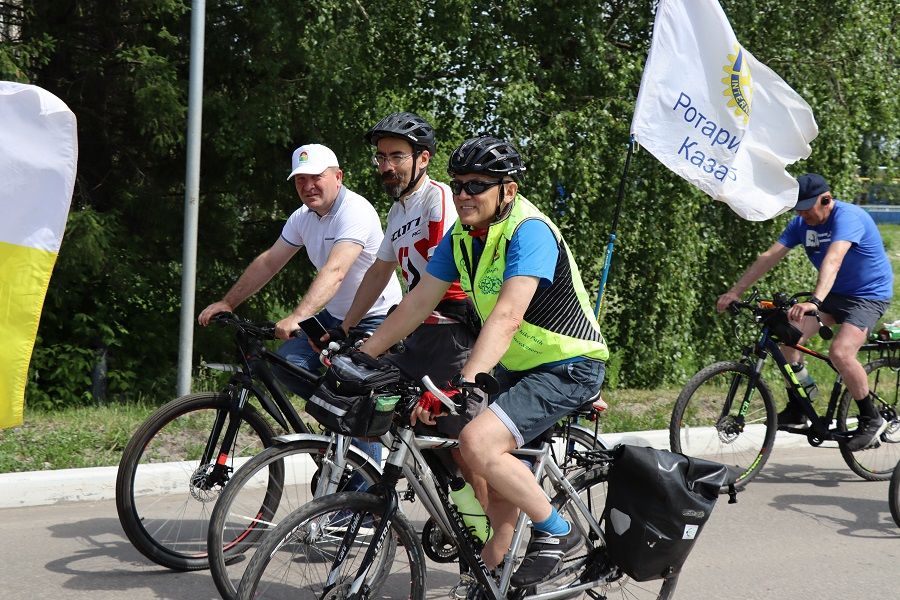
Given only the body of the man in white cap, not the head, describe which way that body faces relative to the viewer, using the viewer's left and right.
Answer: facing the viewer and to the left of the viewer

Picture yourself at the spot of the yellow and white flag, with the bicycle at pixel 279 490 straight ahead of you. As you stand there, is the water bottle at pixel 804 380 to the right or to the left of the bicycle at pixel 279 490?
left

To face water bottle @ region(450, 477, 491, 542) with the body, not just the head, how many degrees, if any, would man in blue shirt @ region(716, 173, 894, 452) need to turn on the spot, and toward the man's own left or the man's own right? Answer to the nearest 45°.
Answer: approximately 45° to the man's own left

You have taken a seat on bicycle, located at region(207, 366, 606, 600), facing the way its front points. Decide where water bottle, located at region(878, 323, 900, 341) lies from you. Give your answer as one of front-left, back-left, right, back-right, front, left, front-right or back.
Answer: back

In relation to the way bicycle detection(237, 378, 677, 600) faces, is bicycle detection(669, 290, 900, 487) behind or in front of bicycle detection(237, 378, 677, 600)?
behind

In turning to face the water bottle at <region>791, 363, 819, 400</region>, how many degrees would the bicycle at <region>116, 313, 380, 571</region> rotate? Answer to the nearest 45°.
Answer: approximately 180°

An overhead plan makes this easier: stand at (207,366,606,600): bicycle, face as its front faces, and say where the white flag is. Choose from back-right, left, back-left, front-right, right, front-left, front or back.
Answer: back

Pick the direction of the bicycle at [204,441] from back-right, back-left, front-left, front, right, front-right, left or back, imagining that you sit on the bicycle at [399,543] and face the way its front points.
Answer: right

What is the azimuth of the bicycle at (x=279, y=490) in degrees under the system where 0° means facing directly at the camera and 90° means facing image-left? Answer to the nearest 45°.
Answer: approximately 45°

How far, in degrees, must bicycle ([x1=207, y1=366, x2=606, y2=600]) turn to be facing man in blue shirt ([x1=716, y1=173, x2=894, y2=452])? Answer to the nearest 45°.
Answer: approximately 180°

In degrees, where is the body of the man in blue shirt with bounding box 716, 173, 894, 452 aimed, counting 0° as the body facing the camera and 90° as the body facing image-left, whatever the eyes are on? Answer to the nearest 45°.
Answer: approximately 45°

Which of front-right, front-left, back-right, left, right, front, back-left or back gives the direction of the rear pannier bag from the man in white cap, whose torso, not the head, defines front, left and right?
left
